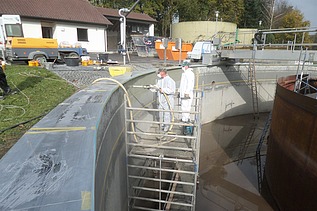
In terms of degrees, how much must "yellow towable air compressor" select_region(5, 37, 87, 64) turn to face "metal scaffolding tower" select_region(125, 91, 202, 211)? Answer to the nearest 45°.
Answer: approximately 90° to its right

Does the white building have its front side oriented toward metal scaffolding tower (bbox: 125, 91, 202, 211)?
yes

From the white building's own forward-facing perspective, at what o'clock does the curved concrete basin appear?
The curved concrete basin is roughly at 12 o'clock from the white building.

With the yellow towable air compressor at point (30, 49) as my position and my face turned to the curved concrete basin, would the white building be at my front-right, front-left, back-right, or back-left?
back-left

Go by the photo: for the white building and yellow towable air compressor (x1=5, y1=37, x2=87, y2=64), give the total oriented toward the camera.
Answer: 1

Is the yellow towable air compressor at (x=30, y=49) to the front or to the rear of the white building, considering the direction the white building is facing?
to the front
